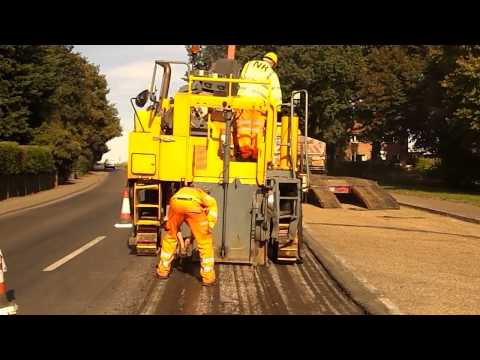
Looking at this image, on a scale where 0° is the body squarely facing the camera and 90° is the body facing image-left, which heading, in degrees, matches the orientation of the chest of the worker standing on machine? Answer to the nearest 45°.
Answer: approximately 225°

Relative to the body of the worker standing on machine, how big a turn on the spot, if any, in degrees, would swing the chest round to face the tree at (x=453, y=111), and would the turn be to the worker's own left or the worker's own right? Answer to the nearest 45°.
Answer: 0° — they already face it

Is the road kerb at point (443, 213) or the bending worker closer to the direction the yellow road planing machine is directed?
the road kerb

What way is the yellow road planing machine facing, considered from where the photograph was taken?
facing away from the viewer

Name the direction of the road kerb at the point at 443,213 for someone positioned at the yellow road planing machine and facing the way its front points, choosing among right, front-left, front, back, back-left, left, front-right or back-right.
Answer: front-right

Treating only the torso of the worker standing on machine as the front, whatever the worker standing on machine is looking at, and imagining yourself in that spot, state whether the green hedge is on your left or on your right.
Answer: on your left

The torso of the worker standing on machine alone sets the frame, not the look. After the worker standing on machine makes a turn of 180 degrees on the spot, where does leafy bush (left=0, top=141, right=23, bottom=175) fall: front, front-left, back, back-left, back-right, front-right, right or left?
right
